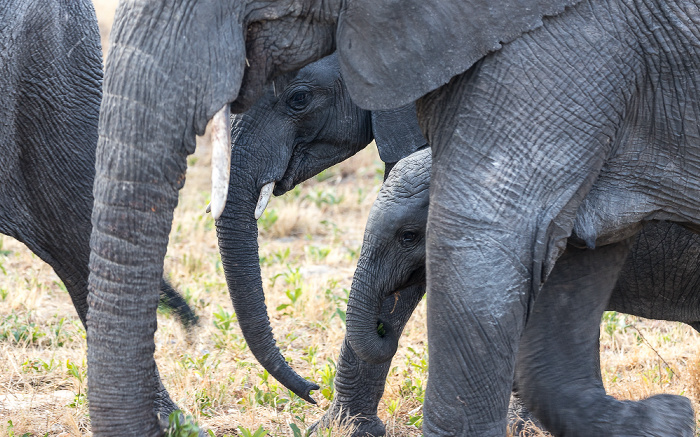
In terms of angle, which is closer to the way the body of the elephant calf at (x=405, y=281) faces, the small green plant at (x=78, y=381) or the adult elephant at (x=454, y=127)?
the small green plant

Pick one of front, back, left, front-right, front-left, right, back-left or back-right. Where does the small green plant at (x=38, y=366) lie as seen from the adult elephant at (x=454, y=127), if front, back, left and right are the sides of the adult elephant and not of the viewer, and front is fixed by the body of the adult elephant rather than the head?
front-right

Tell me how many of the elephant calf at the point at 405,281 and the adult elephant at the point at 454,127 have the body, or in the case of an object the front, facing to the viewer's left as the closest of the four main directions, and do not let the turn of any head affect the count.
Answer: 2

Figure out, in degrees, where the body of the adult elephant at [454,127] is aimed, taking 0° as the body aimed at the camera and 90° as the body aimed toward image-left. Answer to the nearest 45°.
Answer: approximately 90°

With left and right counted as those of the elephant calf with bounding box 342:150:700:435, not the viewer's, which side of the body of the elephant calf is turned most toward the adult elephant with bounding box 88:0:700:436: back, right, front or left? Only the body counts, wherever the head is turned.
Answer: left

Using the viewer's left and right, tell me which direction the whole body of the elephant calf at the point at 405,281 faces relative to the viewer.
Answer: facing to the left of the viewer

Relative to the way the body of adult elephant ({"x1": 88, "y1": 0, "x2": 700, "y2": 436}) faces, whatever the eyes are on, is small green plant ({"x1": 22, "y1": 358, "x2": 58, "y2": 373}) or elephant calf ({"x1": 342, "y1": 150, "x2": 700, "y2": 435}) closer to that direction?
the small green plant

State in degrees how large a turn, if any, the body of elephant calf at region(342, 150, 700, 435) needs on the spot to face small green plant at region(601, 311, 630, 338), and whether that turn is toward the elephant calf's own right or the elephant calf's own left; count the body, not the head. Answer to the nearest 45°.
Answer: approximately 135° to the elephant calf's own right

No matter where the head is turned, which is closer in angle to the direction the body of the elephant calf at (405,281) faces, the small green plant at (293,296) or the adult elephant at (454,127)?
the small green plant
